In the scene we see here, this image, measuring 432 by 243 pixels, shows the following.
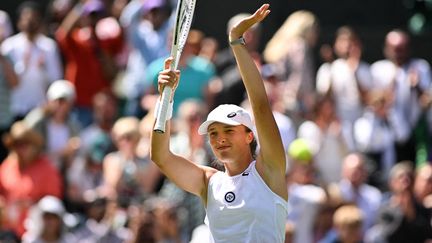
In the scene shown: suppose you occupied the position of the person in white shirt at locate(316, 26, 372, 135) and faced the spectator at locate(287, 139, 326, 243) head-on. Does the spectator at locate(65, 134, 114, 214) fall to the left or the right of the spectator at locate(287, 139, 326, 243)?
right

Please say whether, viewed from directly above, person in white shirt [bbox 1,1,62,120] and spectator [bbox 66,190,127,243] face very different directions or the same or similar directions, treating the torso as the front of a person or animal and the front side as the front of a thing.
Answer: same or similar directions

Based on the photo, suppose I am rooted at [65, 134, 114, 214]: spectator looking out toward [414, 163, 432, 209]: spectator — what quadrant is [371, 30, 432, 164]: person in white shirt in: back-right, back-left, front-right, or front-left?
front-left

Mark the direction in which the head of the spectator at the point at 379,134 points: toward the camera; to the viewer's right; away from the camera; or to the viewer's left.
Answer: toward the camera

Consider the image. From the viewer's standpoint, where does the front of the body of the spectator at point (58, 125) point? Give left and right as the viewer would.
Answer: facing the viewer

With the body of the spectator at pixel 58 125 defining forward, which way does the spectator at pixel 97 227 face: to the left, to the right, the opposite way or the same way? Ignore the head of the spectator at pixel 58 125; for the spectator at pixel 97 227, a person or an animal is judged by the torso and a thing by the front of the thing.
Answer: the same way

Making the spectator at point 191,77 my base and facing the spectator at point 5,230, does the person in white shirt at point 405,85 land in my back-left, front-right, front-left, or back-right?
back-left

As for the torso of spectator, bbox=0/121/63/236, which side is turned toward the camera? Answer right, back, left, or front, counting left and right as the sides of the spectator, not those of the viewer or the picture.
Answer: front

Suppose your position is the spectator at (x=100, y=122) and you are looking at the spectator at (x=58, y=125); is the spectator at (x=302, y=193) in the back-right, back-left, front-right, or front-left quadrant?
back-left

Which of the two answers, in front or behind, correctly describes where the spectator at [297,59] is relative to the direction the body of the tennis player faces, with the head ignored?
behind

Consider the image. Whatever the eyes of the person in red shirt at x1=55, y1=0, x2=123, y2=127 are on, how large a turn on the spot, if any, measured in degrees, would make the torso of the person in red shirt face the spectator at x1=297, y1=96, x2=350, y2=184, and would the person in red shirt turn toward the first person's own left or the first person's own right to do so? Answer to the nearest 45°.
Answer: approximately 45° to the first person's own left

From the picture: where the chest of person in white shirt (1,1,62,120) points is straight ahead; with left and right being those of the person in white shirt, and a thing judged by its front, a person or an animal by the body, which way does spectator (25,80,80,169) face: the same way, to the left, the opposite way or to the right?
the same way

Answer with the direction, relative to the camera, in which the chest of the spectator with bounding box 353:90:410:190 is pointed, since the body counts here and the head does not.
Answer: toward the camera
